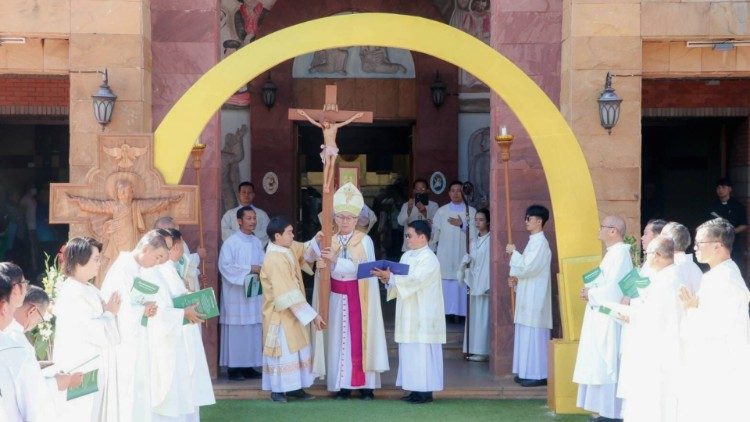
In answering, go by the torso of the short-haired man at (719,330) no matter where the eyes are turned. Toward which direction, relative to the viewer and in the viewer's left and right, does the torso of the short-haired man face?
facing to the left of the viewer

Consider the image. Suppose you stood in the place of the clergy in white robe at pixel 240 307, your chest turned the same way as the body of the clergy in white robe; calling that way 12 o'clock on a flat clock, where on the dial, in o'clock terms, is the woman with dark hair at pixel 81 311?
The woman with dark hair is roughly at 2 o'clock from the clergy in white robe.

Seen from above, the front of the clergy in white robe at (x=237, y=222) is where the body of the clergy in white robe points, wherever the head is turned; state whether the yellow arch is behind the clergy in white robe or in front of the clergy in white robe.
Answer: in front

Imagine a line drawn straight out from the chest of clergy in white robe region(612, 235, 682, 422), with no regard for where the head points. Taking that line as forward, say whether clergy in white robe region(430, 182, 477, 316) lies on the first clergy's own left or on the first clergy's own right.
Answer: on the first clergy's own right

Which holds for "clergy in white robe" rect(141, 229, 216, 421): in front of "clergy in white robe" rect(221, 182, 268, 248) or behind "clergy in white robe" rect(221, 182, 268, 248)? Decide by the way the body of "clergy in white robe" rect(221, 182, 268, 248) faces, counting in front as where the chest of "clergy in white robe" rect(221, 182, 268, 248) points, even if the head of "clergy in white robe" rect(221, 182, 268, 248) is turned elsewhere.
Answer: in front

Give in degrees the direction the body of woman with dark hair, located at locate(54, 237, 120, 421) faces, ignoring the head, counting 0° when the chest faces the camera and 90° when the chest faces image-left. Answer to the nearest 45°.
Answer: approximately 270°

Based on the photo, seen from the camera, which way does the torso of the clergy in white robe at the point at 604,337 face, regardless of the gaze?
to the viewer's left

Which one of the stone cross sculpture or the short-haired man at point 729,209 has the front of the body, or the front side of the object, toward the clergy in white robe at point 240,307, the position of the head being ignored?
the short-haired man

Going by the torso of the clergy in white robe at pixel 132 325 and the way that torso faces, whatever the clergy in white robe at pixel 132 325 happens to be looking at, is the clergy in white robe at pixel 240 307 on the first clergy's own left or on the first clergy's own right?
on the first clergy's own left

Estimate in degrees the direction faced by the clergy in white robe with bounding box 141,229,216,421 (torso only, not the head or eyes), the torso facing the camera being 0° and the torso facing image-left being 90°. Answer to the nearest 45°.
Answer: approximately 270°

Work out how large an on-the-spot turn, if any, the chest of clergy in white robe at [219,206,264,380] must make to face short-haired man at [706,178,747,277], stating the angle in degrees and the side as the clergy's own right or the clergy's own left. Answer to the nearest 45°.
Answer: approximately 45° to the clergy's own left

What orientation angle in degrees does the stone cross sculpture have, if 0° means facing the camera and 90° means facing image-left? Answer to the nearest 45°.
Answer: approximately 0°
